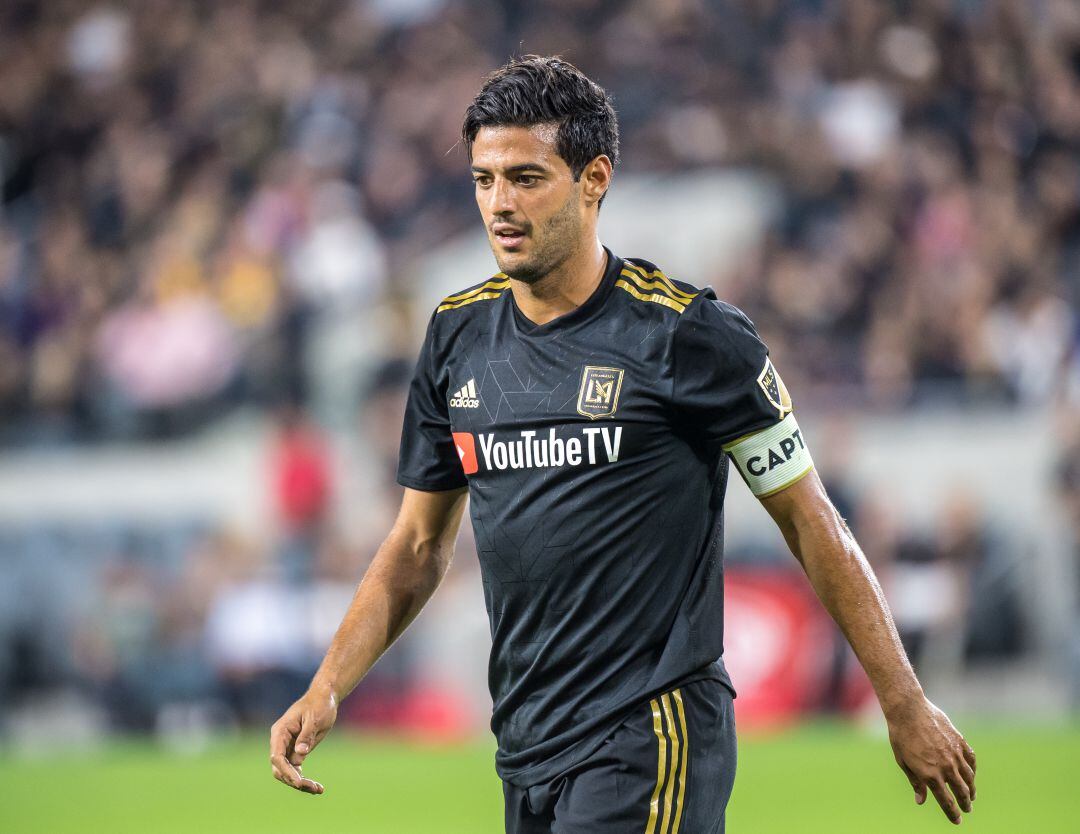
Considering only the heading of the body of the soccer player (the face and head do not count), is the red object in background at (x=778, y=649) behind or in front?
behind

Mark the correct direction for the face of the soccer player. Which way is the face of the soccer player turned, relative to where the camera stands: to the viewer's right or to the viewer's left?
to the viewer's left

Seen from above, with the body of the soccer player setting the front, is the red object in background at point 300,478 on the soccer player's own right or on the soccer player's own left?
on the soccer player's own right

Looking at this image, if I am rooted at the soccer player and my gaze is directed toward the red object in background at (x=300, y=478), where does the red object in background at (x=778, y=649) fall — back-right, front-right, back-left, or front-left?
front-right
